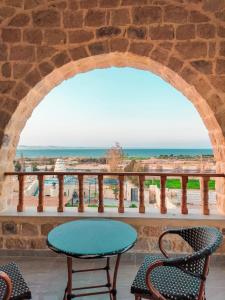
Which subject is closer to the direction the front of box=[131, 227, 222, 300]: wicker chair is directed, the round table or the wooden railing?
the round table

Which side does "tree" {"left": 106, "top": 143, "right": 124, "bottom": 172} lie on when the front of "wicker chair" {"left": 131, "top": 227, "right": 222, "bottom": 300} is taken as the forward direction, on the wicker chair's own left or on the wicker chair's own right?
on the wicker chair's own right

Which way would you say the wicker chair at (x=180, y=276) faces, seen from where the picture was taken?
facing to the left of the viewer

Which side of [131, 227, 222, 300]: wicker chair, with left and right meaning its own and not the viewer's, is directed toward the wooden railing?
right
